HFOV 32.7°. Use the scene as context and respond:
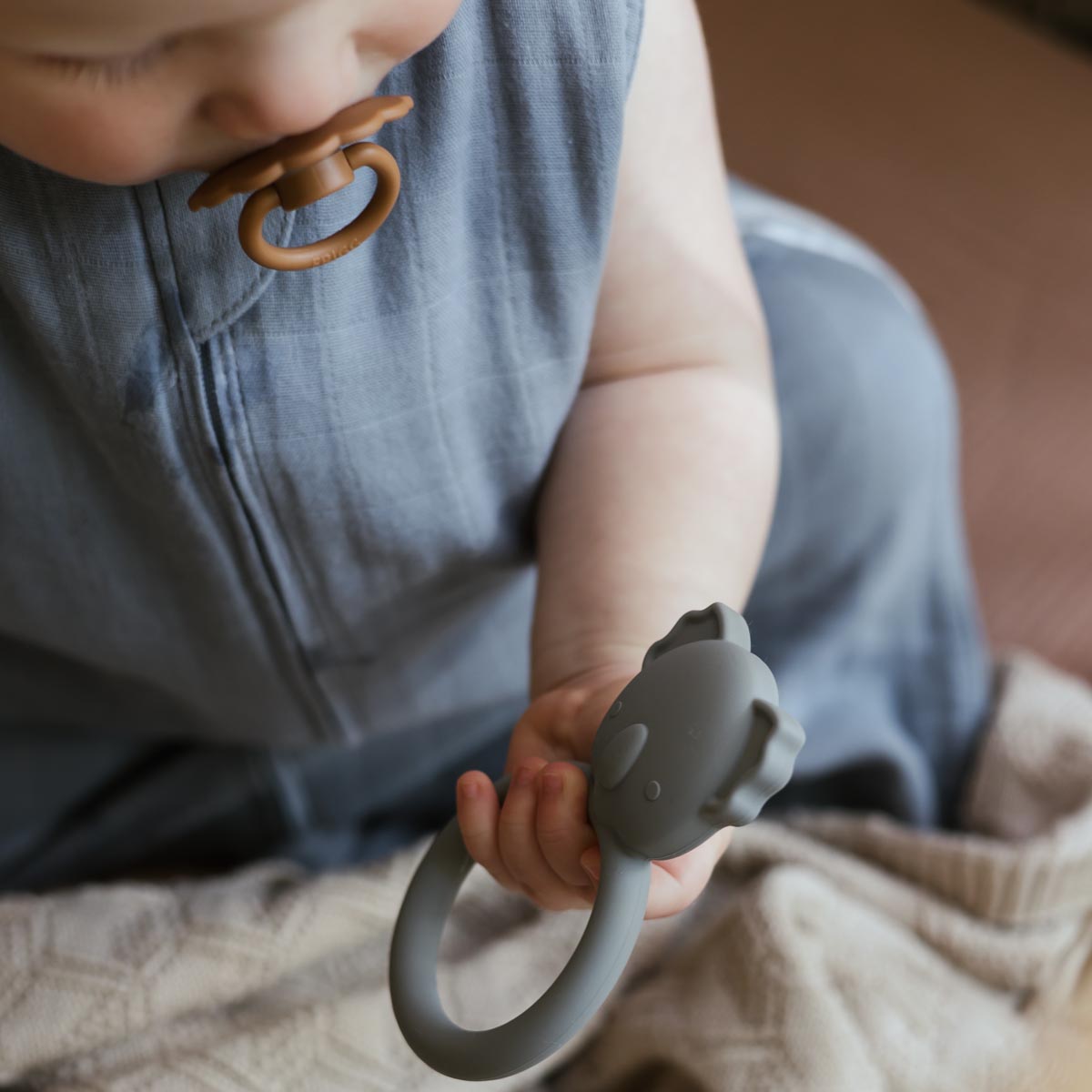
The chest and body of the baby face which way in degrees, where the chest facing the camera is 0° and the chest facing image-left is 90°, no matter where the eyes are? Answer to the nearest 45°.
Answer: approximately 0°
